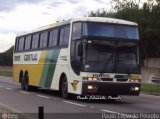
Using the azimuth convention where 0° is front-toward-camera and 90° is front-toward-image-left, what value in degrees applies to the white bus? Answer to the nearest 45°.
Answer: approximately 315°
